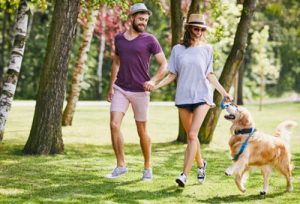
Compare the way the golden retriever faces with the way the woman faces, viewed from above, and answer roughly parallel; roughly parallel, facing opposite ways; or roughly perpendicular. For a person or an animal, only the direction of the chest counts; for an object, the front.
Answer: roughly perpendicular

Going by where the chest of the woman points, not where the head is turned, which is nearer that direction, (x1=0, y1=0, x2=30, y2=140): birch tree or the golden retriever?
the golden retriever

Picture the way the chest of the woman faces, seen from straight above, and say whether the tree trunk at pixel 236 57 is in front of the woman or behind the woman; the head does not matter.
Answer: behind

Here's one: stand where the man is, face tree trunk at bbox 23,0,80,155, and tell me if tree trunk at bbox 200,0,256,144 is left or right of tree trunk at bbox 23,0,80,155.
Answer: right

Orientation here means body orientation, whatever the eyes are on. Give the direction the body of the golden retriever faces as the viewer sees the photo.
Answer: to the viewer's left

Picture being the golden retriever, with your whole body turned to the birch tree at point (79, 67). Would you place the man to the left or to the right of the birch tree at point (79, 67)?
left

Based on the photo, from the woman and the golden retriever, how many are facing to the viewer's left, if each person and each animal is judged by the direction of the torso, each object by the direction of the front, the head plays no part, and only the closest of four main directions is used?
1

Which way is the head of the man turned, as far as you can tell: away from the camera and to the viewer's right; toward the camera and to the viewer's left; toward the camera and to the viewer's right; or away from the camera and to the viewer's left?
toward the camera and to the viewer's right

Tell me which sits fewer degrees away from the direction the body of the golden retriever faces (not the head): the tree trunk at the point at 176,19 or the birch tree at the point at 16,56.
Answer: the birch tree

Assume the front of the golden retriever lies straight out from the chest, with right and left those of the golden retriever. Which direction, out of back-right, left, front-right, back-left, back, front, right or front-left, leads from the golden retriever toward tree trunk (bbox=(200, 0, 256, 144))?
right
